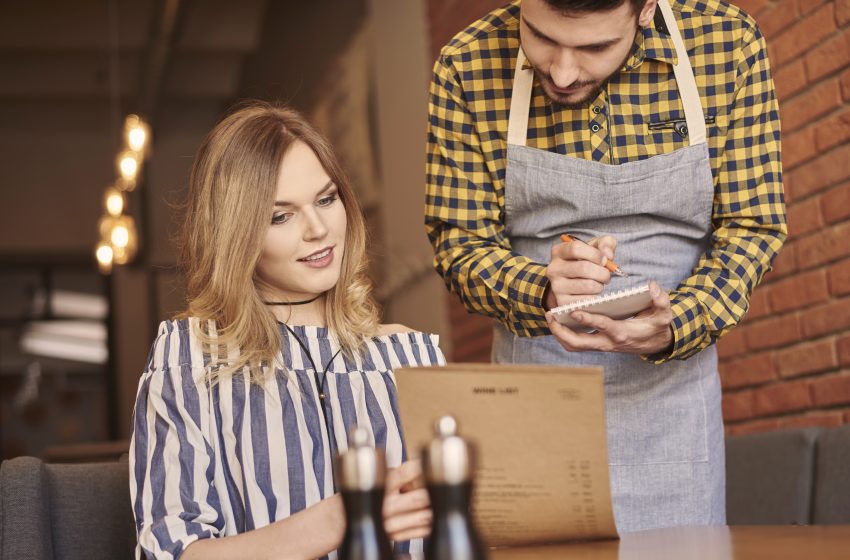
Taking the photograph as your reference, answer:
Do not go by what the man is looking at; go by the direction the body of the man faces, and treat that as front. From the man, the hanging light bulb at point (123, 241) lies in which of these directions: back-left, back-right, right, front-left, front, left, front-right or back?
back-right

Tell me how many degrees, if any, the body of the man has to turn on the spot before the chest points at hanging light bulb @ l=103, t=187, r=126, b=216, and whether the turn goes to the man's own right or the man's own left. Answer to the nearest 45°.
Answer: approximately 135° to the man's own right

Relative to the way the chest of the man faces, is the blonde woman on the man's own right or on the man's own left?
on the man's own right

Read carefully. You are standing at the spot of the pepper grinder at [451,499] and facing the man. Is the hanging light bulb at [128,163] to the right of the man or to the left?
left

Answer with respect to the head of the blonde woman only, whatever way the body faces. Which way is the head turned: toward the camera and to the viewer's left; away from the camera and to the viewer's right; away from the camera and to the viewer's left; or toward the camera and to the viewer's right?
toward the camera and to the viewer's right

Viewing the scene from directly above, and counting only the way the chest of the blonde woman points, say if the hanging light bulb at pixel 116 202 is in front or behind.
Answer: behind

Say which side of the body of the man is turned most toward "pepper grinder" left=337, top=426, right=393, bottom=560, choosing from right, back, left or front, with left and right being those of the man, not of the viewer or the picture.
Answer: front

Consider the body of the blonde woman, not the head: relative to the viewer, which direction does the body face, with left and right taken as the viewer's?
facing the viewer and to the right of the viewer

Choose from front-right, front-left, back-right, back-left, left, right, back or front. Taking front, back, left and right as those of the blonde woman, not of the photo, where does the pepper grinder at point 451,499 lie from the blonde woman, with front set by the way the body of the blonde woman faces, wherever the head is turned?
front-right

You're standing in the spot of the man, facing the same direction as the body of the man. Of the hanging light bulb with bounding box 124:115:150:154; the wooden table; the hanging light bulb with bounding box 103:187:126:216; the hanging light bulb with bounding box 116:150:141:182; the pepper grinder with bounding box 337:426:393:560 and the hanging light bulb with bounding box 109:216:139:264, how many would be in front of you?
2

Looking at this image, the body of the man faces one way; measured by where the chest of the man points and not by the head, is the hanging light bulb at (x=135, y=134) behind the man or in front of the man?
behind

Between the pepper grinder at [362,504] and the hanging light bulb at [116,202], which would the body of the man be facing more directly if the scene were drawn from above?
the pepper grinder

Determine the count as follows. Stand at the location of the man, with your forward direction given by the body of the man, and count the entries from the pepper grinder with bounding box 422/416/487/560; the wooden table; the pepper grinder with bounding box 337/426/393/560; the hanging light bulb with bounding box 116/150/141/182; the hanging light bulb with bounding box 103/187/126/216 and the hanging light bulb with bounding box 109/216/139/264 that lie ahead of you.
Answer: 3

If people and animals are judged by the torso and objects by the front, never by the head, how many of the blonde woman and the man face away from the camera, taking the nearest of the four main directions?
0

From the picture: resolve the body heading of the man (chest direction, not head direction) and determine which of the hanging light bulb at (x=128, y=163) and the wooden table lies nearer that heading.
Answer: the wooden table

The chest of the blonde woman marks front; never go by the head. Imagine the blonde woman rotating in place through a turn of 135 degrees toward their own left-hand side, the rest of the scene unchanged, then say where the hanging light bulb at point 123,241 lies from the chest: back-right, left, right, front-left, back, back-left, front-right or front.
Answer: front

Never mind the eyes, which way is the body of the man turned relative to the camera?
toward the camera

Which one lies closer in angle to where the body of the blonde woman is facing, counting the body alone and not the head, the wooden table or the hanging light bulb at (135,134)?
the wooden table

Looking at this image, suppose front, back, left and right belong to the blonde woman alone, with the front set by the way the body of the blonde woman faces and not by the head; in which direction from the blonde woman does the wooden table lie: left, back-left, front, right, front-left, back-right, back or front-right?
front

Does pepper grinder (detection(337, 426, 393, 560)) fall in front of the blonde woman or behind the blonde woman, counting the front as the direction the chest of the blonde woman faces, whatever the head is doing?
in front
